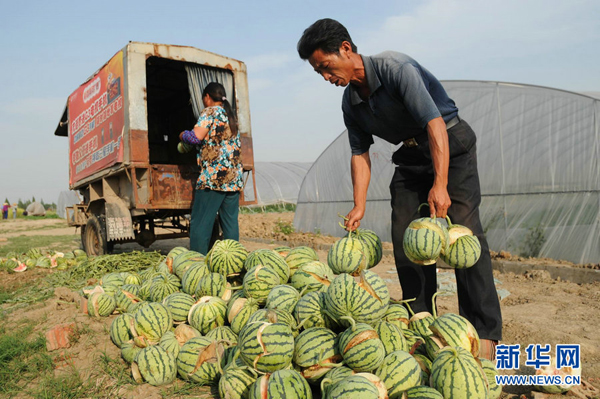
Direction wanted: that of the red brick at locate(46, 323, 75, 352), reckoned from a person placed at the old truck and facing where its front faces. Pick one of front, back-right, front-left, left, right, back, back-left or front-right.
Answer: back-left

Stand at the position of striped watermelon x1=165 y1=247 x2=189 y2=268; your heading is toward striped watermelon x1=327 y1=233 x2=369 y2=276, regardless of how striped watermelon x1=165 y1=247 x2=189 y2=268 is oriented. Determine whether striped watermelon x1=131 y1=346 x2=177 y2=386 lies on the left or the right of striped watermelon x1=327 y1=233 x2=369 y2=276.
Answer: right

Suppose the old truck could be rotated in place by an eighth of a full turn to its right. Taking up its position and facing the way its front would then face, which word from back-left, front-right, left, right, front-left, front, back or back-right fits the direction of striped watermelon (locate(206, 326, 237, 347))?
back

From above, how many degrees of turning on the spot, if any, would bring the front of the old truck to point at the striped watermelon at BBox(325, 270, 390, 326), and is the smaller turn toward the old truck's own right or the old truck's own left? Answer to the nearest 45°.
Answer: approximately 135° to the old truck's own left

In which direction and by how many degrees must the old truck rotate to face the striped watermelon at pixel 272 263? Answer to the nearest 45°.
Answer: approximately 135° to its left

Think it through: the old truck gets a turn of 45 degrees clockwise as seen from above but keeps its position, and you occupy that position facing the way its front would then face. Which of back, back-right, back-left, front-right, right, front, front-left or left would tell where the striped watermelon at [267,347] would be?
back

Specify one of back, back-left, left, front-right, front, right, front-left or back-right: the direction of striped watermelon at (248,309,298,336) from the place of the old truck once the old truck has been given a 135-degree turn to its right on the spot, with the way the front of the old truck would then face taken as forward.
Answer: right

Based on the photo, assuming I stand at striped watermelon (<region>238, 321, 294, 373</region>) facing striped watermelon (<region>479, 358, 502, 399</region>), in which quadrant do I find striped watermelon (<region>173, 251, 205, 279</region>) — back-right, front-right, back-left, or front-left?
back-left

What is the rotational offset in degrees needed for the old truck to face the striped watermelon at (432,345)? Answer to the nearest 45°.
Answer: approximately 135° to its left

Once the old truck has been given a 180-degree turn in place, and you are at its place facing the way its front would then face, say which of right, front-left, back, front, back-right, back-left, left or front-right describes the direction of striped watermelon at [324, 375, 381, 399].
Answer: front-right

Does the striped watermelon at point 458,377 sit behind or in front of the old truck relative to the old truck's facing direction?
behind

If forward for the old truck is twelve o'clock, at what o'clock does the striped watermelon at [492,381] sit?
The striped watermelon is roughly at 7 o'clock from the old truck.

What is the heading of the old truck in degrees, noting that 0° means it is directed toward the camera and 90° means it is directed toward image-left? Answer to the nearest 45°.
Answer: approximately 135°
